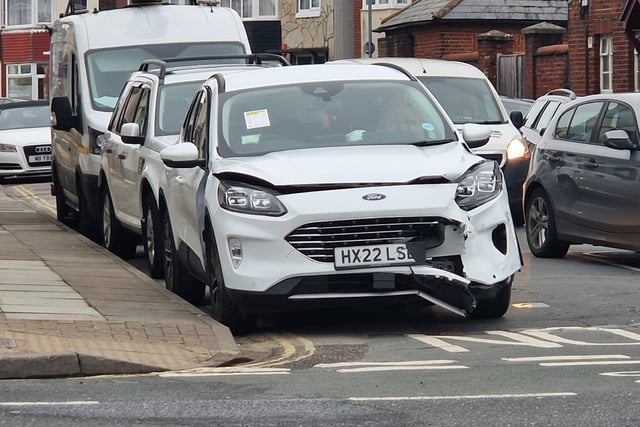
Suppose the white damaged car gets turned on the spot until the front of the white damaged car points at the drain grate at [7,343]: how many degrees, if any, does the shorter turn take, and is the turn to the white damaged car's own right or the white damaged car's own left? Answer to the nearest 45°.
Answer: approximately 45° to the white damaged car's own right

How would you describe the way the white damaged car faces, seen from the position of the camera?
facing the viewer

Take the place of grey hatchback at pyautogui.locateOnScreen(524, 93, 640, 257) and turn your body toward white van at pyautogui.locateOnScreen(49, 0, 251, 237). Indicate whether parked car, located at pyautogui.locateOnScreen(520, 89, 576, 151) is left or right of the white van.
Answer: right

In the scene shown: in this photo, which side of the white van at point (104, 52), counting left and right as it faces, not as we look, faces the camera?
front

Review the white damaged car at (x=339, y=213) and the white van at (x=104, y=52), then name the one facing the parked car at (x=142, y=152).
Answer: the white van

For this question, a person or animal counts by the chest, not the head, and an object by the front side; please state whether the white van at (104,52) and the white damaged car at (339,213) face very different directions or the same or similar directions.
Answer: same or similar directions

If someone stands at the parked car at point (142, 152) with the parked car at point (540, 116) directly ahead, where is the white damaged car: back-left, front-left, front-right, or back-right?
back-right

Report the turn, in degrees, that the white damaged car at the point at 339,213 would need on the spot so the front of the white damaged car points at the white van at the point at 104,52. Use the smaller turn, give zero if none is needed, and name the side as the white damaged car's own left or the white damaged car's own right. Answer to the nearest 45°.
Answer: approximately 180°

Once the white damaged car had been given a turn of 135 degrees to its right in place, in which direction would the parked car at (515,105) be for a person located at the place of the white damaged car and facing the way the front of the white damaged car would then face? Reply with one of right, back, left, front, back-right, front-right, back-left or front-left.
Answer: front-right

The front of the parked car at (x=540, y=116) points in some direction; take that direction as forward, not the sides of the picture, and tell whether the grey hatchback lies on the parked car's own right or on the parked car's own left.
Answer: on the parked car's own left

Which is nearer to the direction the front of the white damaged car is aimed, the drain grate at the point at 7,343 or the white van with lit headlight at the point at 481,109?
the drain grate

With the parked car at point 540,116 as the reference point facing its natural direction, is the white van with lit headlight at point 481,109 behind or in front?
in front

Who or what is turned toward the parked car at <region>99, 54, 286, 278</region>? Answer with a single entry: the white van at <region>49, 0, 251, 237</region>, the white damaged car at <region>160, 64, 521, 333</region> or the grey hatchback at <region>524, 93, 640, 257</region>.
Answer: the white van

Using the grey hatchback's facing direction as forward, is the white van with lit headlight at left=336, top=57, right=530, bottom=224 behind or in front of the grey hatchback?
behind

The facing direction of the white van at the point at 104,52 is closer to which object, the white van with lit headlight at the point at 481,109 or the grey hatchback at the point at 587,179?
the grey hatchback

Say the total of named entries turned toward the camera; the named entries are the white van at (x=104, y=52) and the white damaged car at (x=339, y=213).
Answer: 2
